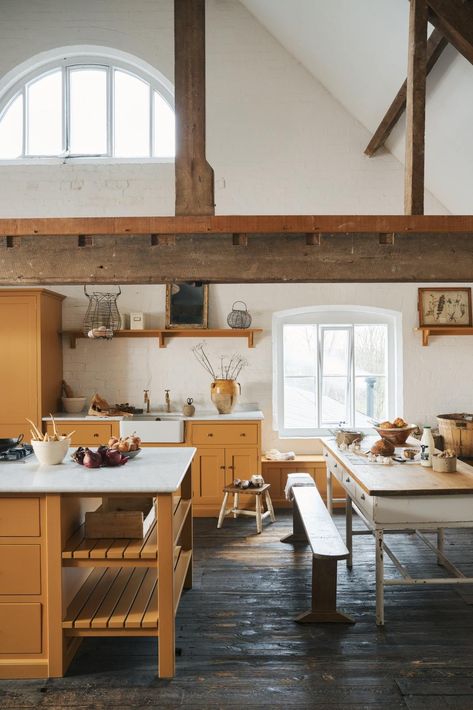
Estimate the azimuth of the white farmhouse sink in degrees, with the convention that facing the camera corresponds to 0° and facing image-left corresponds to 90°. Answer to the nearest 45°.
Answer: approximately 0°

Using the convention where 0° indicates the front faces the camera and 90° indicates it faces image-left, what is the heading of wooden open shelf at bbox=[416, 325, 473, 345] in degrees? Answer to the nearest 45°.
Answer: approximately 0°

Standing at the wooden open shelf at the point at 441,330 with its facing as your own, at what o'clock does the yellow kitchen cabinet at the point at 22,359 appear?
The yellow kitchen cabinet is roughly at 2 o'clock from the wooden open shelf.

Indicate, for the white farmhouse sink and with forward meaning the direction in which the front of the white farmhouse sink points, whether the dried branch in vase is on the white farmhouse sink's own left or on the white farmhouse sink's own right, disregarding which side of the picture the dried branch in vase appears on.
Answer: on the white farmhouse sink's own left
